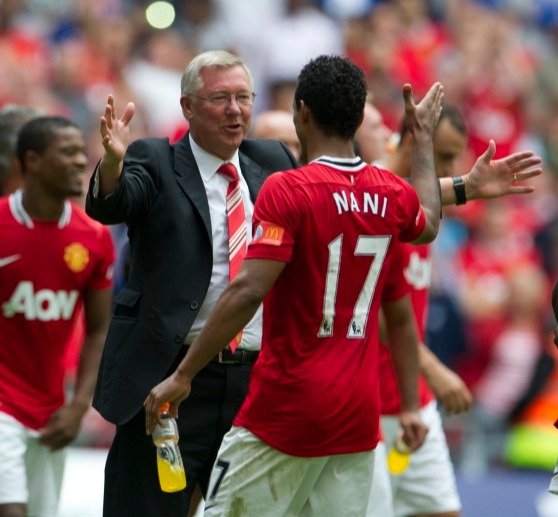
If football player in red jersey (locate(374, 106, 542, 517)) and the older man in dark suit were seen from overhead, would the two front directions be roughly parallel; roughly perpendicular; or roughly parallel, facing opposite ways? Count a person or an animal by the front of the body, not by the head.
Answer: roughly perpendicular

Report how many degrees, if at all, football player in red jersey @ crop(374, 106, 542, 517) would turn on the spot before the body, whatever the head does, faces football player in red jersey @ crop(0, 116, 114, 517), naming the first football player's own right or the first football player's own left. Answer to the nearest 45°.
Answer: approximately 45° to the first football player's own right

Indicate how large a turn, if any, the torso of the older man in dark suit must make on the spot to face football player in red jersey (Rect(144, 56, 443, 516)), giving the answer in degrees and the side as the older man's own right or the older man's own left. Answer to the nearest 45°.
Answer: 0° — they already face them

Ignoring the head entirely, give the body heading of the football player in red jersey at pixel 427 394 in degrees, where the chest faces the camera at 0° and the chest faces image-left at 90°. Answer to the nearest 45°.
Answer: approximately 45°

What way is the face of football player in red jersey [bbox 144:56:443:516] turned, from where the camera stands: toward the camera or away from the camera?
away from the camera

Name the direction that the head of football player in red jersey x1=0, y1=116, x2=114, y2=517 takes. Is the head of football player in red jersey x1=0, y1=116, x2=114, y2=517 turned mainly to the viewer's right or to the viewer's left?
to the viewer's right

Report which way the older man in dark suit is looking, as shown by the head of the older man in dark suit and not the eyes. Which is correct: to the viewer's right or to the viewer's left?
to the viewer's right
